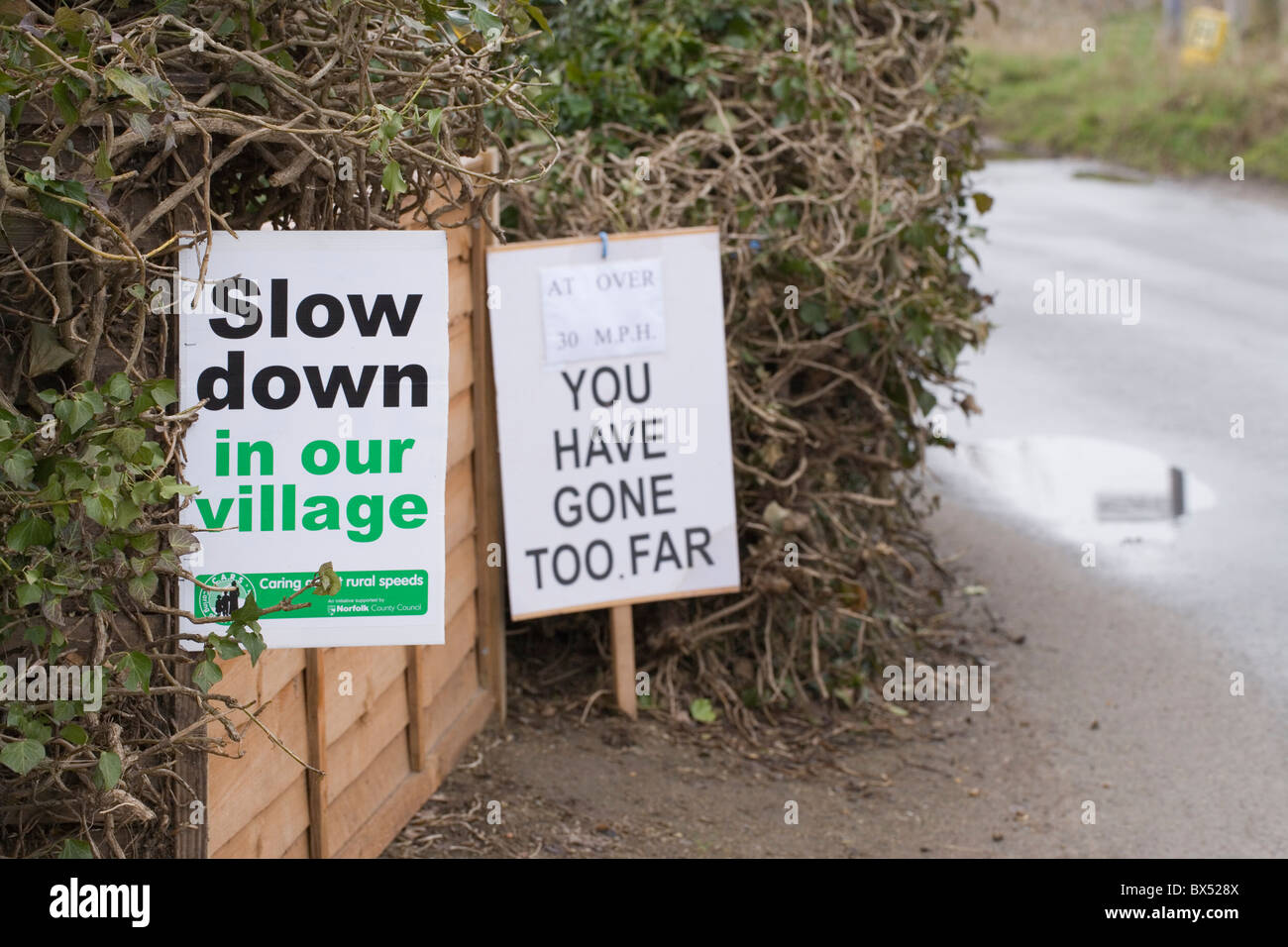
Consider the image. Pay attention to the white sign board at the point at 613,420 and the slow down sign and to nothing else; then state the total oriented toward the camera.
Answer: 2

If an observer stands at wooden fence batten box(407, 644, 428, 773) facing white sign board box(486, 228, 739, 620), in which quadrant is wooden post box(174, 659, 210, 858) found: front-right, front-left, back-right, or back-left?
back-right

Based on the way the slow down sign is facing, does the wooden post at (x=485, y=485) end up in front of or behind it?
behind

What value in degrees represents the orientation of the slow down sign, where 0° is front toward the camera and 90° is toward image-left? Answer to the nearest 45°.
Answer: approximately 0°

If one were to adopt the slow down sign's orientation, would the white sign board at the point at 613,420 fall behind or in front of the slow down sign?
behind
